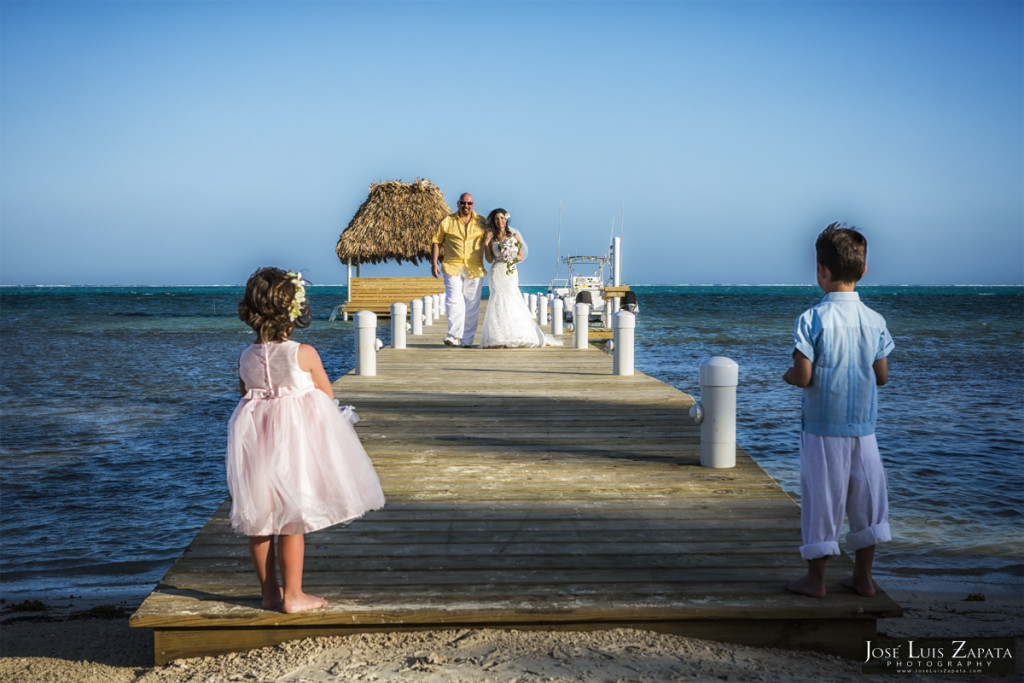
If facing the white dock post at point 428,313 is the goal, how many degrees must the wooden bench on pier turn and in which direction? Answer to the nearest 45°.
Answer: approximately 180°

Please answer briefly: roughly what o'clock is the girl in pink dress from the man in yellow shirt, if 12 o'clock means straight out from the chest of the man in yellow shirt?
The girl in pink dress is roughly at 12 o'clock from the man in yellow shirt.

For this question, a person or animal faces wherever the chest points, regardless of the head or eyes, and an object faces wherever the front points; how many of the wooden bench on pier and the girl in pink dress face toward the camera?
1

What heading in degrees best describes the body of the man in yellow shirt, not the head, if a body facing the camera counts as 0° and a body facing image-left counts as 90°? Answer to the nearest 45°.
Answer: approximately 0°

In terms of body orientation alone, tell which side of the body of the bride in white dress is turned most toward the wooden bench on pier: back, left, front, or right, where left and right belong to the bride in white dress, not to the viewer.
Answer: back

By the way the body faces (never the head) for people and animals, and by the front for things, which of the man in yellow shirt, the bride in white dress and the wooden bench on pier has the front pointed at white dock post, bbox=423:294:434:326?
the wooden bench on pier

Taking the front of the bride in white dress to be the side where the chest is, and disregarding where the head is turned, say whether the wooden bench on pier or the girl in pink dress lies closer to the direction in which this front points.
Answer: the girl in pink dress

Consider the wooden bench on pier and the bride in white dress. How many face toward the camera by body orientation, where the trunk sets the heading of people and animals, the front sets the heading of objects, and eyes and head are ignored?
2

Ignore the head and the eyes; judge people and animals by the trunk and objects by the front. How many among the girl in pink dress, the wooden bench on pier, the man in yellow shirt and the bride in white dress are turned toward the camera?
3
